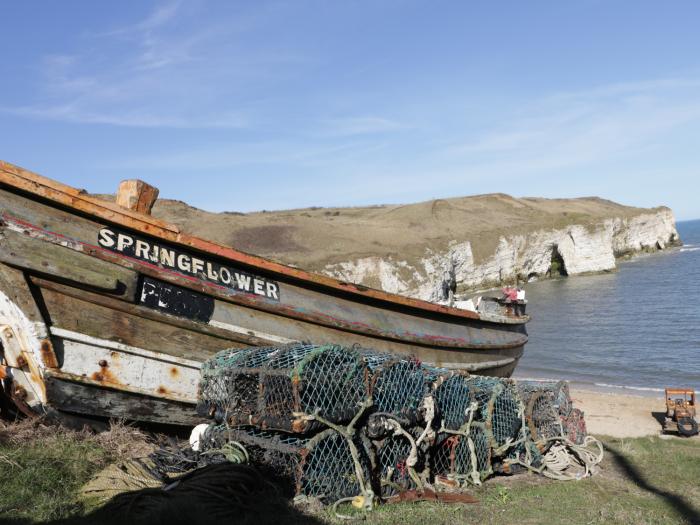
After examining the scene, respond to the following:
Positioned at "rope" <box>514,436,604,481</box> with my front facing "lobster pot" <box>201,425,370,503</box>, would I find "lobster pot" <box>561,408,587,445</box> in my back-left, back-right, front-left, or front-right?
back-right

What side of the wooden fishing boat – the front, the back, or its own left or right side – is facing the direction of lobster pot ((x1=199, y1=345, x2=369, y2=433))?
left

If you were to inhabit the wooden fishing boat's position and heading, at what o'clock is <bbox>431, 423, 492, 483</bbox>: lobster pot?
The lobster pot is roughly at 8 o'clock from the wooden fishing boat.

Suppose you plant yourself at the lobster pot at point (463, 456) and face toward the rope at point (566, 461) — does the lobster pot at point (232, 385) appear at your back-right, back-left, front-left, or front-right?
back-left

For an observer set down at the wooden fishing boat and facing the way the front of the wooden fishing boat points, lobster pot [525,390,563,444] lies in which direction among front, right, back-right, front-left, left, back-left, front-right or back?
back-left

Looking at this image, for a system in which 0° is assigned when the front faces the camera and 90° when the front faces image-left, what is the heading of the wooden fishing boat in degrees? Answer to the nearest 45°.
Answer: approximately 45°
